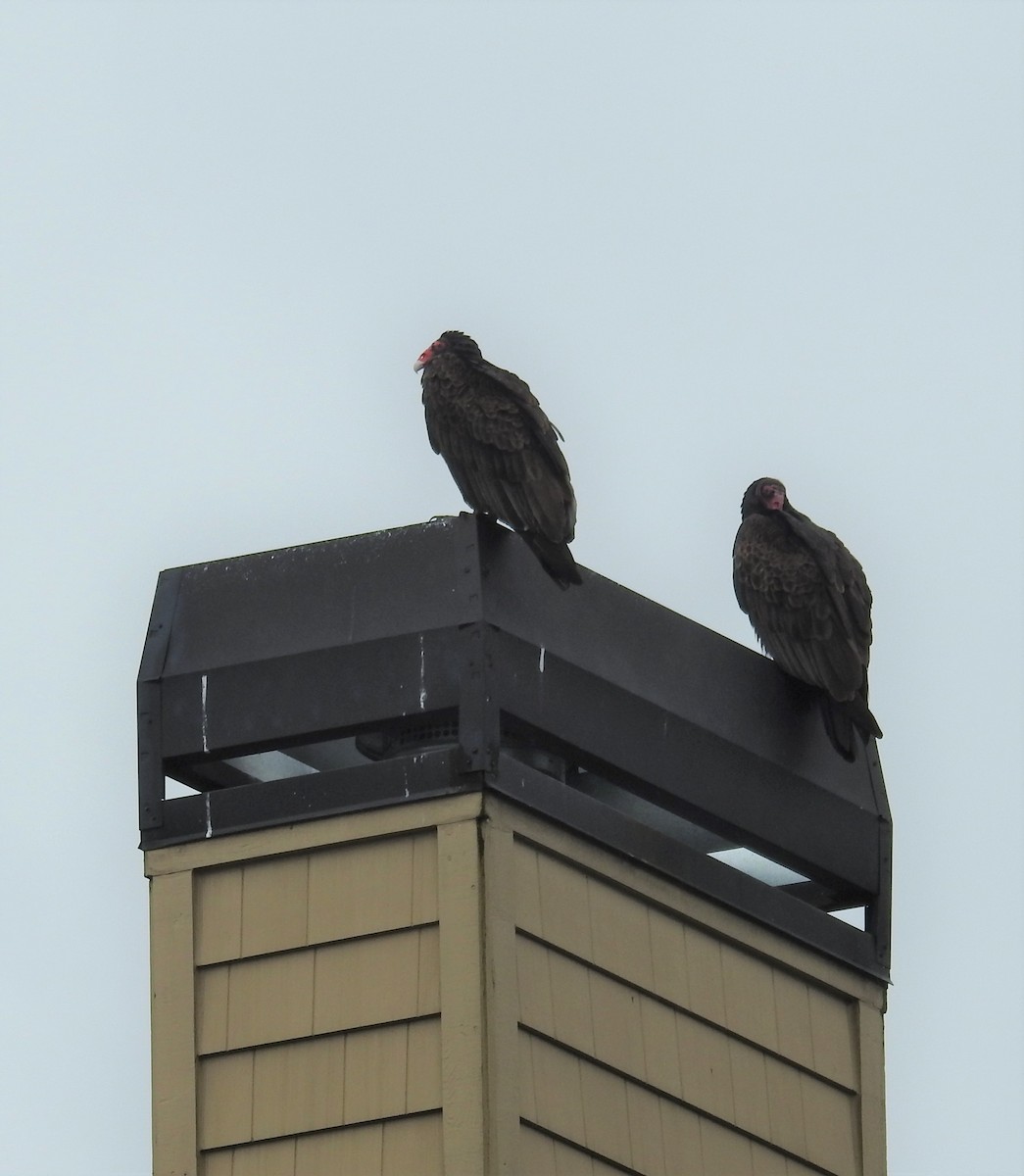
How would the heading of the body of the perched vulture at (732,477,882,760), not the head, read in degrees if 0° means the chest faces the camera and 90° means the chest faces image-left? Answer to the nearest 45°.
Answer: approximately 135°

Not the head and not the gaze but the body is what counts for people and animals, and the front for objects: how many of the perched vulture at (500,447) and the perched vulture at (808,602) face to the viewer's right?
0

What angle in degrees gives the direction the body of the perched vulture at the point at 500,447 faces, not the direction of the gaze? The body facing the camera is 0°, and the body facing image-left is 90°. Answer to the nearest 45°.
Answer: approximately 135°

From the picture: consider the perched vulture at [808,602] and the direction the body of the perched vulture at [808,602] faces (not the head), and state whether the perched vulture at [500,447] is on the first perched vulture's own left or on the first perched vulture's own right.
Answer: on the first perched vulture's own left

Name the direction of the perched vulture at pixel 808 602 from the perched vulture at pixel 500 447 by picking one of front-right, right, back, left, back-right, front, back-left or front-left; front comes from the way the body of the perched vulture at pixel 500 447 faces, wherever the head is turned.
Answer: right
